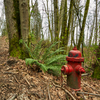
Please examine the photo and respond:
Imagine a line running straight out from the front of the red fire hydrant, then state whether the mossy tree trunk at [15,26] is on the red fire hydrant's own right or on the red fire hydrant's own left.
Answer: on the red fire hydrant's own right

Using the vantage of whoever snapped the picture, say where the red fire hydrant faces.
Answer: facing the viewer and to the left of the viewer

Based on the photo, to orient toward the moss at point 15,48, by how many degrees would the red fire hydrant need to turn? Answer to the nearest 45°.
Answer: approximately 90° to its right
